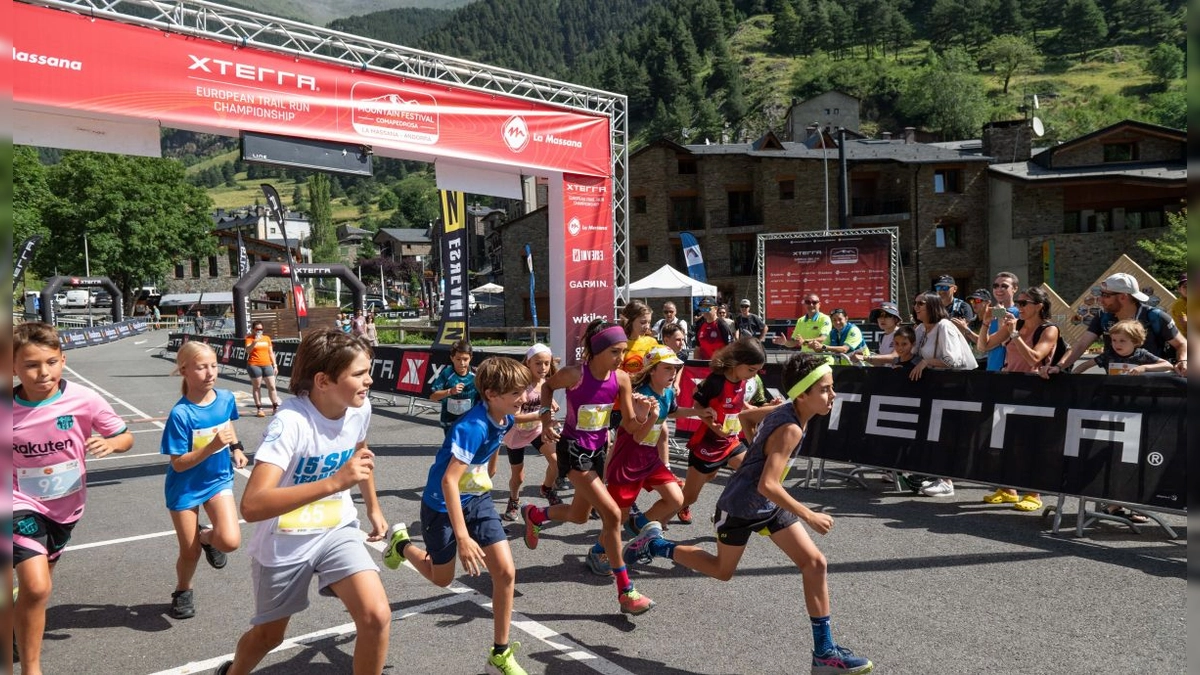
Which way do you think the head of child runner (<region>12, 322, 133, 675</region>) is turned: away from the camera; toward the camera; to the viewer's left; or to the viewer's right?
toward the camera

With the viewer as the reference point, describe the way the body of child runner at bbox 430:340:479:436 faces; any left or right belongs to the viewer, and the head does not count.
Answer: facing the viewer and to the right of the viewer

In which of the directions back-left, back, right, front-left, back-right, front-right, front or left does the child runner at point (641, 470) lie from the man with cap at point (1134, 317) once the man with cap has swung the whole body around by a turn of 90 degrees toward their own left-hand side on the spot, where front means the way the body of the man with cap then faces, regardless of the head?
right

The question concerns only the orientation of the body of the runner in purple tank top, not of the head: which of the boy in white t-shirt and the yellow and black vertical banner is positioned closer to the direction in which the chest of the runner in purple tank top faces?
the boy in white t-shirt

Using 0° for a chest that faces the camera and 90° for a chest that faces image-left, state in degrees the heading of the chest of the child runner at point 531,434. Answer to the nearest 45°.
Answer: approximately 315°

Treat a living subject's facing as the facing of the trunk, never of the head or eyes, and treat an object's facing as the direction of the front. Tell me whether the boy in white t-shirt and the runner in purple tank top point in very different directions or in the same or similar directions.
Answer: same or similar directions

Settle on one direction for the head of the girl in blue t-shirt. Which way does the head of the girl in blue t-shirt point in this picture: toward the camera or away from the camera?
toward the camera

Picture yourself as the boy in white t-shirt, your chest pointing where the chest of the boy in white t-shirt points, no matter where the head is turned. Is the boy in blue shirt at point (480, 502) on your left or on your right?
on your left

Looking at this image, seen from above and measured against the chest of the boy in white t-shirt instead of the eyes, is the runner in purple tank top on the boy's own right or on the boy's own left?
on the boy's own left

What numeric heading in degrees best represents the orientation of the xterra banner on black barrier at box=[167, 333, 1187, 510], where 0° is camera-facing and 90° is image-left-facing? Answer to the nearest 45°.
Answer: approximately 45°

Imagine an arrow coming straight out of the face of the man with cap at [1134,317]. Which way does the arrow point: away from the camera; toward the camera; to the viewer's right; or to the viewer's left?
to the viewer's left

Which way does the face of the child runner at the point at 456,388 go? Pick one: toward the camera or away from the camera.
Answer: toward the camera

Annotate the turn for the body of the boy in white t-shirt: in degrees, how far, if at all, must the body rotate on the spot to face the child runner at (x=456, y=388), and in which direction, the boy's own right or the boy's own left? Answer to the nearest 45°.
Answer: approximately 135° to the boy's own left

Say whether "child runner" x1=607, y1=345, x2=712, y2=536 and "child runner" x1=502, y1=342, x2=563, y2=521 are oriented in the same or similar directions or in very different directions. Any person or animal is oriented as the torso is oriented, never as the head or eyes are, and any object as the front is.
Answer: same or similar directions
